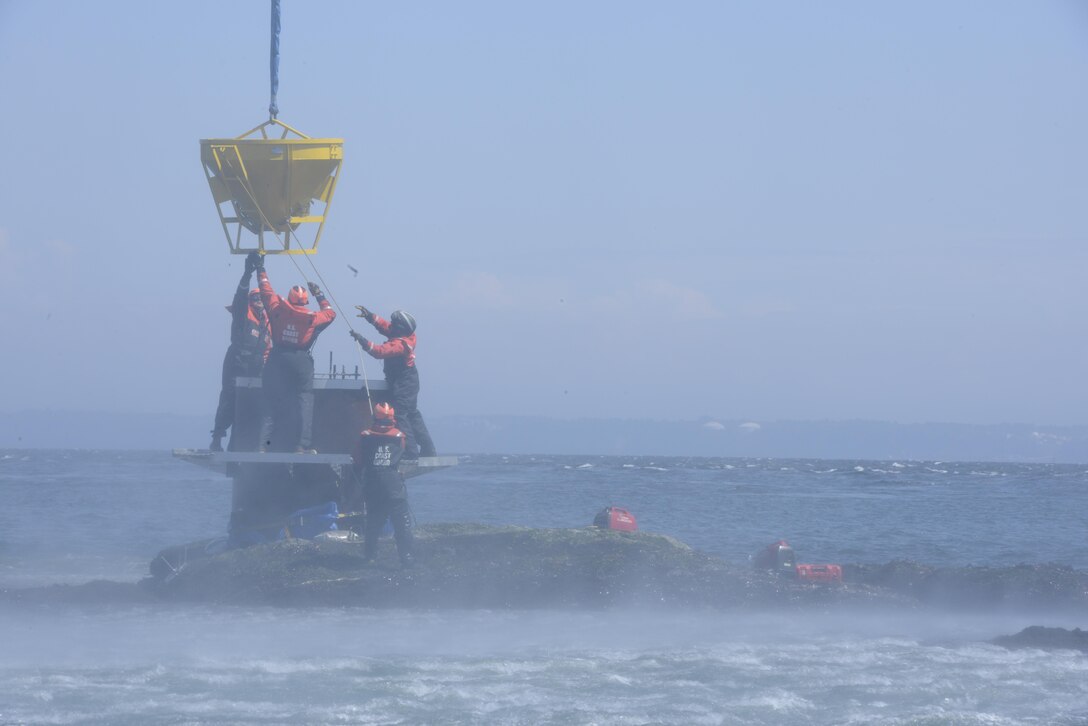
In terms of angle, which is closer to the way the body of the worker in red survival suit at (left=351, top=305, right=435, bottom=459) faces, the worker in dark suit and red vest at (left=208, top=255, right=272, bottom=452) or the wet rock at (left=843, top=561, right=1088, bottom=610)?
the worker in dark suit and red vest

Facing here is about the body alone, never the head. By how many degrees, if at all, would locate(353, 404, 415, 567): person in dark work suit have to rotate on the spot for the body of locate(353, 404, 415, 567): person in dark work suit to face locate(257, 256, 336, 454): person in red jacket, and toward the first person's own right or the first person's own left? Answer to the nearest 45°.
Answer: approximately 45° to the first person's own left

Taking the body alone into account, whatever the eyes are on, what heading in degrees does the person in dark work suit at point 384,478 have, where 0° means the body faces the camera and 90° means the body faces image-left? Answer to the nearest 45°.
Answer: approximately 180°

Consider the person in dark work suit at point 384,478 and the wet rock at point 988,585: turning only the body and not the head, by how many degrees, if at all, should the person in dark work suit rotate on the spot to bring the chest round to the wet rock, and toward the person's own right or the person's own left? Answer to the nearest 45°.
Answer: approximately 90° to the person's own right

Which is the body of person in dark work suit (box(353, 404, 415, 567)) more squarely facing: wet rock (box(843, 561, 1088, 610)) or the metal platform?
the metal platform

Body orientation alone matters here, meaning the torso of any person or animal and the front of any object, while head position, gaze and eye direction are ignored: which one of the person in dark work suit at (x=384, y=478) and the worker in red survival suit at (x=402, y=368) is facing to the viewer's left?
the worker in red survival suit at (x=402, y=368)

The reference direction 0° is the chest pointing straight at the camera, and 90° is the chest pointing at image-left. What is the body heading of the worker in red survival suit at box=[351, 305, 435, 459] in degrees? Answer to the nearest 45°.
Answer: approximately 90°

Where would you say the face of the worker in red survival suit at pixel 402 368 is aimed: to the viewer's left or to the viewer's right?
to the viewer's left

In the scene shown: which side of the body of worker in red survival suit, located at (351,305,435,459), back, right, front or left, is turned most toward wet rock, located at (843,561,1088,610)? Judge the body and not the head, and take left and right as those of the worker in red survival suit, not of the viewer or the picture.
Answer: back

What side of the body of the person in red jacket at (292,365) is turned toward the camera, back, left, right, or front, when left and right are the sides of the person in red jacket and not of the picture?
back

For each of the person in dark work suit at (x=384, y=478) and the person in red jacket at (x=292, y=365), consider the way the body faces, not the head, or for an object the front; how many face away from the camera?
2
